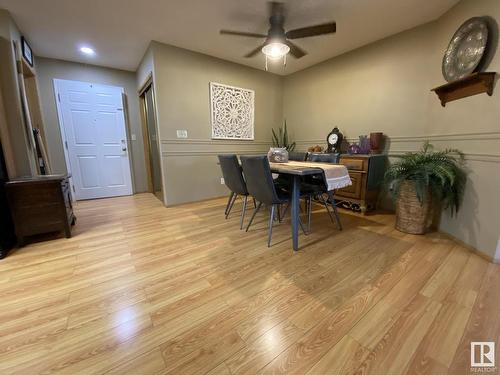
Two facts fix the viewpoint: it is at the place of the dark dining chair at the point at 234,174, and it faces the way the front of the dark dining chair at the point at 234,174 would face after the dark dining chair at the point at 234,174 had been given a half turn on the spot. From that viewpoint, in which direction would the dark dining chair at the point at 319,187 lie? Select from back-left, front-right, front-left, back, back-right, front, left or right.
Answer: back-left

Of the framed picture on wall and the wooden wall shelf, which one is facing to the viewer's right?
the framed picture on wall

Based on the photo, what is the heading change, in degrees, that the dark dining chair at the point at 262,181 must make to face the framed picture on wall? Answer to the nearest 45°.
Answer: approximately 135° to its left

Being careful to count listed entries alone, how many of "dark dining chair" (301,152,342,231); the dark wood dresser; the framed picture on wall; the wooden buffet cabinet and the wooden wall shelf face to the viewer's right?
2

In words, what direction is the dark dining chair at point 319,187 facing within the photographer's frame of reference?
facing the viewer and to the left of the viewer

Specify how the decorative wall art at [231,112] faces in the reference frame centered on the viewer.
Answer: facing the viewer and to the right of the viewer

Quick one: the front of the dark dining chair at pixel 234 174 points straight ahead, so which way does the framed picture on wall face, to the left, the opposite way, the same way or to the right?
the same way

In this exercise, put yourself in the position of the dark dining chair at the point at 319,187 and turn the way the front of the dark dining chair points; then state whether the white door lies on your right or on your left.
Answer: on your right

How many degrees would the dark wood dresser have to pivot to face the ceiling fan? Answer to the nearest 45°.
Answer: approximately 45° to its right

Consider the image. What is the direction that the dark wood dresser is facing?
to the viewer's right

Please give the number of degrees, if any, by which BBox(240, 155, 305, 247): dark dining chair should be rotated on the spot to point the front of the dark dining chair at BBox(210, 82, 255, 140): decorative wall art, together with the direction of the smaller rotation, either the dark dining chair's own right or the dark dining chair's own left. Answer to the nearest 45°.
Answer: approximately 45° to the dark dining chair's own left

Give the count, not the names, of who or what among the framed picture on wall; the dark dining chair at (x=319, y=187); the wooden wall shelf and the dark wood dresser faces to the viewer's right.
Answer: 2

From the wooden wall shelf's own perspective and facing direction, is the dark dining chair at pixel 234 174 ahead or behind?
ahead

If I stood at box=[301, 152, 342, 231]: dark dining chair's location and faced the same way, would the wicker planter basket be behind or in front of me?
behind

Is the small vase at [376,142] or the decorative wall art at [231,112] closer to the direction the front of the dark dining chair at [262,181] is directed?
the small vase

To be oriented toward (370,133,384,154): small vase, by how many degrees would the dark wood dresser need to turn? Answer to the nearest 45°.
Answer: approximately 45° to its right

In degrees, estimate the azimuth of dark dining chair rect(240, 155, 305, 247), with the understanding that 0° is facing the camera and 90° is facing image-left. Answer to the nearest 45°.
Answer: approximately 225°

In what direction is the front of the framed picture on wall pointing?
to the viewer's right

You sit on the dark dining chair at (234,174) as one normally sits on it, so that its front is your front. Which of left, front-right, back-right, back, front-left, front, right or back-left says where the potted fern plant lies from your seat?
front-right
